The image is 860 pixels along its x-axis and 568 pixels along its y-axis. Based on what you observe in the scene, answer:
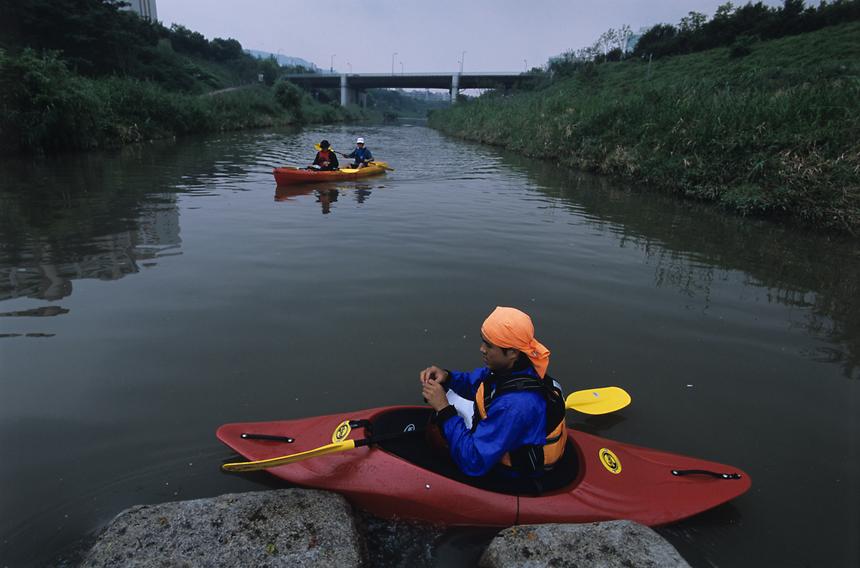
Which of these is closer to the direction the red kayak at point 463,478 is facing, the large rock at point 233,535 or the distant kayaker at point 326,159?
the large rock

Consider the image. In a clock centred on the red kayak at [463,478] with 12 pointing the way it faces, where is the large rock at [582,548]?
The large rock is roughly at 7 o'clock from the red kayak.

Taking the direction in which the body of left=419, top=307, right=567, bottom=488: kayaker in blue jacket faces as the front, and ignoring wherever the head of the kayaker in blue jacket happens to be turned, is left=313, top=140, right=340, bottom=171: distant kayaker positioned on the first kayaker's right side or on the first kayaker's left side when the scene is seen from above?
on the first kayaker's right side

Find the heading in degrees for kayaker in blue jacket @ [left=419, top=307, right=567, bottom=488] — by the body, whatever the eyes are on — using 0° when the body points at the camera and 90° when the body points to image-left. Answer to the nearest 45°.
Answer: approximately 90°

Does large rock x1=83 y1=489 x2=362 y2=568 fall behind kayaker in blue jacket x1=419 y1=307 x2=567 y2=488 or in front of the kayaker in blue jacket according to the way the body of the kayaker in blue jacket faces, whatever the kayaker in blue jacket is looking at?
in front

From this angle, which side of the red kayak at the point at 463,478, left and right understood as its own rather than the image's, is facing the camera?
left
